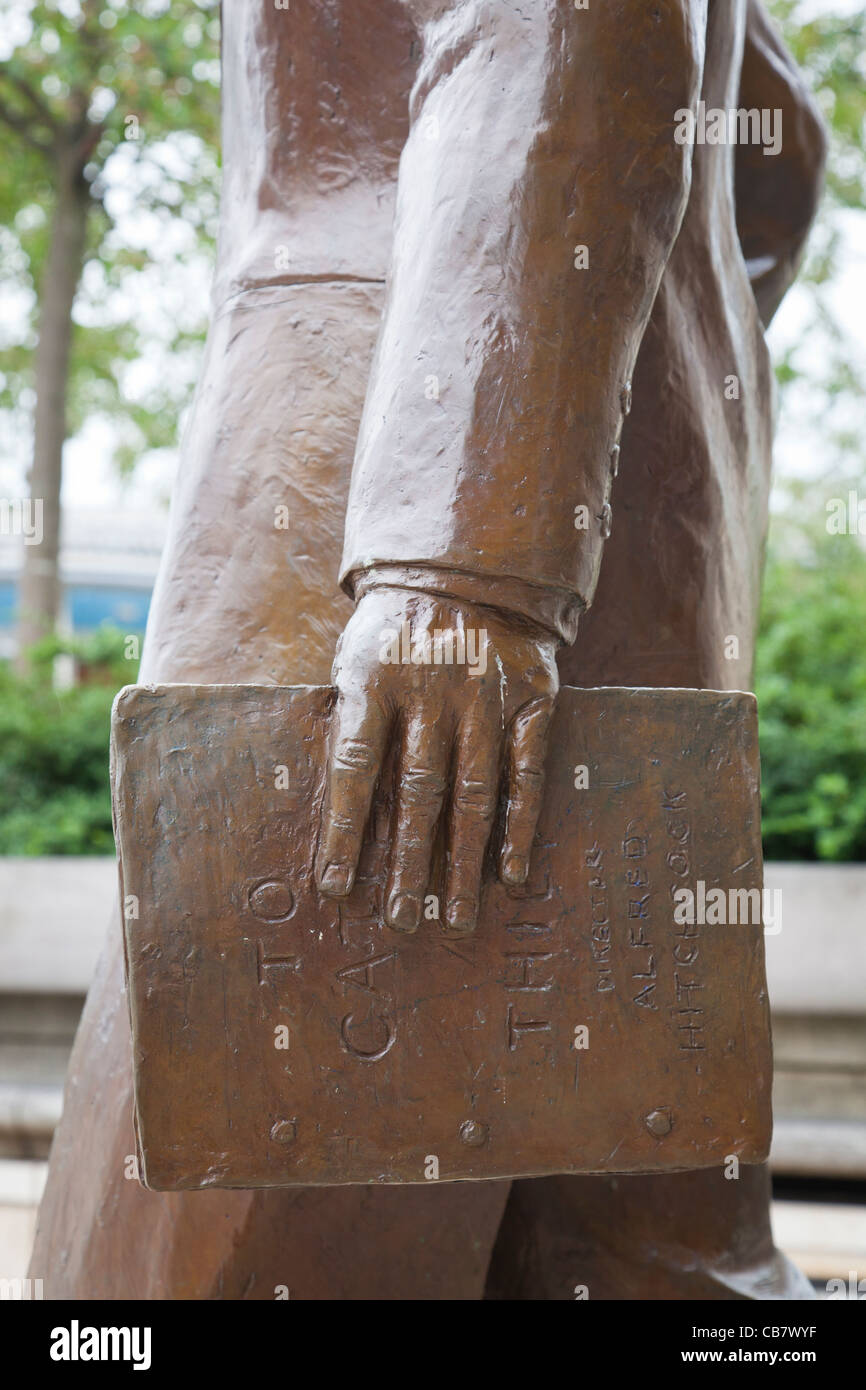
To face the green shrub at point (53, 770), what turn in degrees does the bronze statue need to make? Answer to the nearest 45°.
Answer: approximately 90° to its right

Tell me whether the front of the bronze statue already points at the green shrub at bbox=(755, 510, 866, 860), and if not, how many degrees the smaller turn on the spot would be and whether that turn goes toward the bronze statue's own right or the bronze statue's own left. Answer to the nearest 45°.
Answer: approximately 90° to the bronze statue's own right

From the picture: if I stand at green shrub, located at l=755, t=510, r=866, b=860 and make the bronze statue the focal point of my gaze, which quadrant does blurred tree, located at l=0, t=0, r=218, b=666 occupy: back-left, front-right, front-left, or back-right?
back-right

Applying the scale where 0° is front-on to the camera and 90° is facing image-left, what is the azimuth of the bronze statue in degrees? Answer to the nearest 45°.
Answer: approximately 90°
